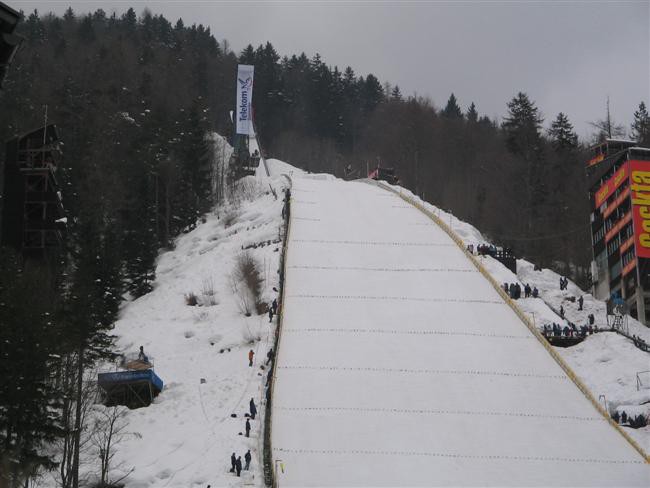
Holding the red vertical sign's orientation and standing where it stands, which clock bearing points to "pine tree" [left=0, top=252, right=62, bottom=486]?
The pine tree is roughly at 1 o'clock from the red vertical sign.

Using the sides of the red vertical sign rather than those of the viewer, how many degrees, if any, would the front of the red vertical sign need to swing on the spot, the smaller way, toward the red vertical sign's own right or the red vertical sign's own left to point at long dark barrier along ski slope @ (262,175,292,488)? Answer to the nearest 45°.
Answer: approximately 45° to the red vertical sign's own right

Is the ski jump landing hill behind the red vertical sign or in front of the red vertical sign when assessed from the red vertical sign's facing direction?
in front

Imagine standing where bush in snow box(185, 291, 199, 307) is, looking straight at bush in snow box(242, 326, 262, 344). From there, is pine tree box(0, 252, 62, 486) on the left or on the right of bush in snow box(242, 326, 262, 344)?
right

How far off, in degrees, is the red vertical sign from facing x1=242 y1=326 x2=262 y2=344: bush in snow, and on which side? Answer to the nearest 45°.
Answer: approximately 45° to its right

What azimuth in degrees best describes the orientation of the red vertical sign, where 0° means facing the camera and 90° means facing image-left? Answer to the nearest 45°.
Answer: approximately 0°

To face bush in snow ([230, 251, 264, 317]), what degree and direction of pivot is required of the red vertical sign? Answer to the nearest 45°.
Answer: approximately 45° to its right

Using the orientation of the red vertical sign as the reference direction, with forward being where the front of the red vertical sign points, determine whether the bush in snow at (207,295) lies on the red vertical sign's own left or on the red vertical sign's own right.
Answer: on the red vertical sign's own right

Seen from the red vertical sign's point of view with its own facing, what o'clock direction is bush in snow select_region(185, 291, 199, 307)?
The bush in snow is roughly at 2 o'clock from the red vertical sign.
